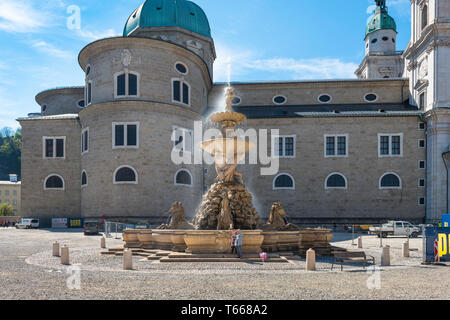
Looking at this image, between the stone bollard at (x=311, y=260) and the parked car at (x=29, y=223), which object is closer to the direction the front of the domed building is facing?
the stone bollard

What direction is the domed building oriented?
to the viewer's right
